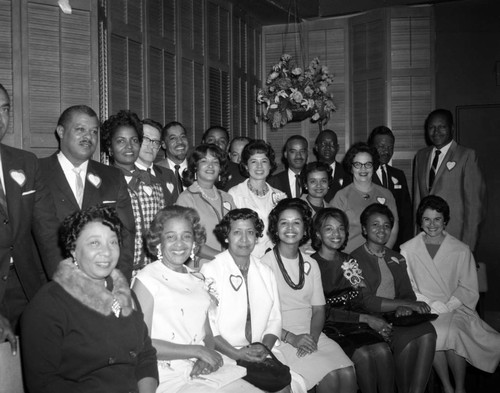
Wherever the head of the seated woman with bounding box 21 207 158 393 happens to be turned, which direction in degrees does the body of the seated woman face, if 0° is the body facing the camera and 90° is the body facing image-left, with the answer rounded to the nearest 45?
approximately 315°

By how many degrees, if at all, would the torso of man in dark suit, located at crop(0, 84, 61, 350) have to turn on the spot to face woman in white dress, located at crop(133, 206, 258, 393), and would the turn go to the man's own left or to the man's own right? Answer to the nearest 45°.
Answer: approximately 45° to the man's own left

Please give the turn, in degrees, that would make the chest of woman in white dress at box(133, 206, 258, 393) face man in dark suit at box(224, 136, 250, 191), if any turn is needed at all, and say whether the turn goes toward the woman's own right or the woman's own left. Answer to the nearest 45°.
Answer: approximately 135° to the woman's own left

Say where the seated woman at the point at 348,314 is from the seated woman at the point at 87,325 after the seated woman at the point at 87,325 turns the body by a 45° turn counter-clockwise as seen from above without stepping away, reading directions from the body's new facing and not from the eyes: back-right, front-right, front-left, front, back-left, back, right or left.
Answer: front-left

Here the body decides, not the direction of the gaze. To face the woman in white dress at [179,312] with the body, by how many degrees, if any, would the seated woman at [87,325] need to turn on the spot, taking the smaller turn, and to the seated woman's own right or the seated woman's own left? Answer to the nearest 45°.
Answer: approximately 90° to the seated woman's own left

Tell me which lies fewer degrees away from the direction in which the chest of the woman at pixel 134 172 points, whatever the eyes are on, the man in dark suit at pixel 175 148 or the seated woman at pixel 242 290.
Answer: the seated woman

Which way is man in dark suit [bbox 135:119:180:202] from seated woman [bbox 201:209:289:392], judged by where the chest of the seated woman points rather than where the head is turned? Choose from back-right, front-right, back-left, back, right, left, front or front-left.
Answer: back-right

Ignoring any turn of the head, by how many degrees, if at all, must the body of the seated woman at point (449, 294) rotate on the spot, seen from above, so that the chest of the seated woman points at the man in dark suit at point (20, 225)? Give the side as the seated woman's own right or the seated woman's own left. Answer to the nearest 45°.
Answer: approximately 45° to the seated woman's own right

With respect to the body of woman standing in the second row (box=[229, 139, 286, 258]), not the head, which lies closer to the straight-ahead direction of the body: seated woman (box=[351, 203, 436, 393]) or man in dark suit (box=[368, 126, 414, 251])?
the seated woman

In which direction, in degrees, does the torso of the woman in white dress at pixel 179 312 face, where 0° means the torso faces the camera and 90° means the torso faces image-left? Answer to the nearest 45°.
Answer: approximately 315°
